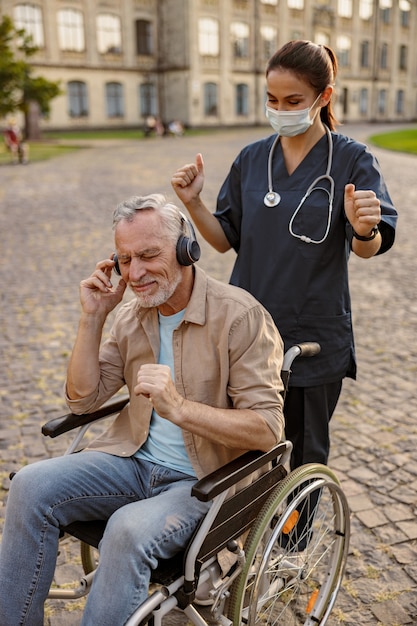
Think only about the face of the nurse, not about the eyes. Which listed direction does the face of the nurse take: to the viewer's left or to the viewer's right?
to the viewer's left

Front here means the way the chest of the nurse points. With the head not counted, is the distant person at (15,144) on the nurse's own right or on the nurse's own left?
on the nurse's own right

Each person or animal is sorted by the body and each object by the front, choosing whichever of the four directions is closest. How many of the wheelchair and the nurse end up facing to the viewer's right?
0

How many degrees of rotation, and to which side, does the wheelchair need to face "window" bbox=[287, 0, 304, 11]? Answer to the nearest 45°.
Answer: approximately 135° to its right

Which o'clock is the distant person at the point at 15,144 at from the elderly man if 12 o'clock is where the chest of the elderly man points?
The distant person is roughly at 4 o'clock from the elderly man.

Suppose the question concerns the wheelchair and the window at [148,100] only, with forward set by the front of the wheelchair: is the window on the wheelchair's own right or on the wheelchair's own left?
on the wheelchair's own right

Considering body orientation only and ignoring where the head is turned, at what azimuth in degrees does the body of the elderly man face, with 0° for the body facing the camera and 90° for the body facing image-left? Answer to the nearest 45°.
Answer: approximately 45°

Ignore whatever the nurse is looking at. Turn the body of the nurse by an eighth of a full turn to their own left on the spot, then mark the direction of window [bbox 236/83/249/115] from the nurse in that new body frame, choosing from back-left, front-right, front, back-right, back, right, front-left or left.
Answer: back

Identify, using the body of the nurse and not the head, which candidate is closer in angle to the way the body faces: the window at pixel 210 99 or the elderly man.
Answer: the elderly man

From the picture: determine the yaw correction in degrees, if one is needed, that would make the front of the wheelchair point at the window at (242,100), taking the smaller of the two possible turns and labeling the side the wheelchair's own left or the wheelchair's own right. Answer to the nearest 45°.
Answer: approximately 135° to the wheelchair's own right

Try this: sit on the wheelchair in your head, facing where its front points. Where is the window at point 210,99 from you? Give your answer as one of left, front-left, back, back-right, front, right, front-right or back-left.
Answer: back-right

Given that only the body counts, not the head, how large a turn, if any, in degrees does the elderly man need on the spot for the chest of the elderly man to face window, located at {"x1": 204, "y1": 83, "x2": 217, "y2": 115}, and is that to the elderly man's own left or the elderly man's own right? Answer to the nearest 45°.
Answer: approximately 135° to the elderly man's own right

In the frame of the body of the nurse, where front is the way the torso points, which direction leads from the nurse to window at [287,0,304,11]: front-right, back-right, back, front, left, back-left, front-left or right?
back-right

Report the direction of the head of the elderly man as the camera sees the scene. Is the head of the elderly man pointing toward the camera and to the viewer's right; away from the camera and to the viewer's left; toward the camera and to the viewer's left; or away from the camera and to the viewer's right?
toward the camera and to the viewer's left
